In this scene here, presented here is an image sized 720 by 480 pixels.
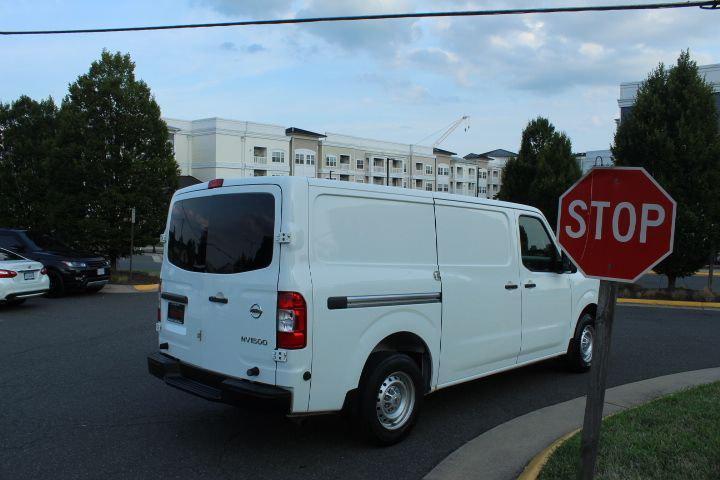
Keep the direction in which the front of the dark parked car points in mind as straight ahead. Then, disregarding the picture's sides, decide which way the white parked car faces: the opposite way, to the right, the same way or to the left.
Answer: the opposite way

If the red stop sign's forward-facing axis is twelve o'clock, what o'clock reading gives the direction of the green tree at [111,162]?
The green tree is roughly at 4 o'clock from the red stop sign.

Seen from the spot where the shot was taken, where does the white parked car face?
facing away from the viewer and to the left of the viewer

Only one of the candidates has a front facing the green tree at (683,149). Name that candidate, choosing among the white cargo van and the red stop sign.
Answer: the white cargo van

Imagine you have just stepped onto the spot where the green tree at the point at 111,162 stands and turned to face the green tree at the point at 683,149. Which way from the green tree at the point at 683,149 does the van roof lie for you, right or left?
right

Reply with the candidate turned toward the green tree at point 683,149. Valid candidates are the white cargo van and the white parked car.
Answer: the white cargo van

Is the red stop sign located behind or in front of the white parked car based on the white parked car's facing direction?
behind

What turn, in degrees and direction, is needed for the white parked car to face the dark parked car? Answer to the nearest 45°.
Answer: approximately 45° to its right

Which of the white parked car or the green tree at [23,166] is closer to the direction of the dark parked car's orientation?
the white parked car

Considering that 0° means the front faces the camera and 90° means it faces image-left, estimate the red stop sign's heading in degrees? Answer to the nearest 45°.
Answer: approximately 0°
